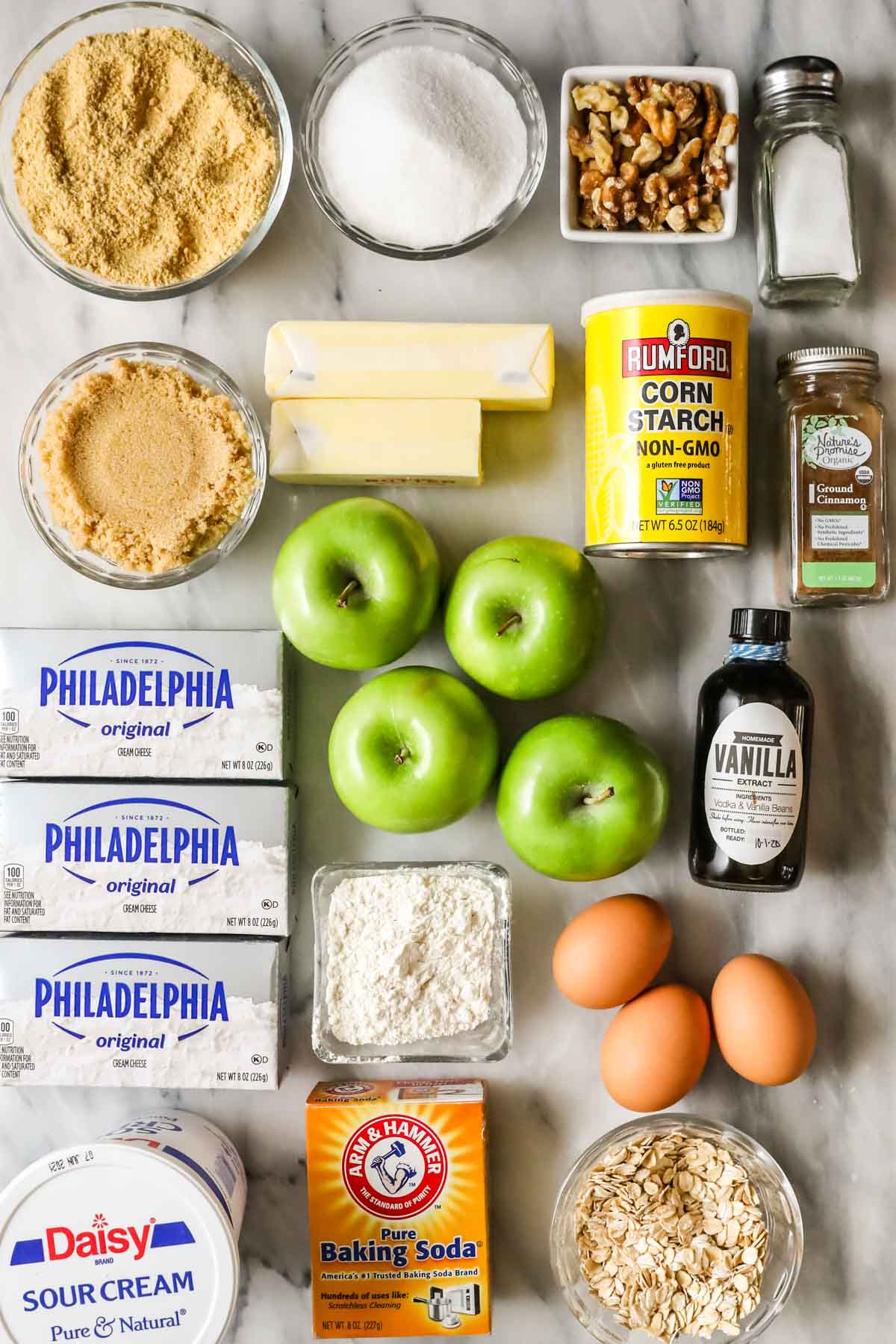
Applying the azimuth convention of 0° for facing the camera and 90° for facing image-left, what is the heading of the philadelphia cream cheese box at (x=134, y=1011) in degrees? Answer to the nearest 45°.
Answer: approximately 0°

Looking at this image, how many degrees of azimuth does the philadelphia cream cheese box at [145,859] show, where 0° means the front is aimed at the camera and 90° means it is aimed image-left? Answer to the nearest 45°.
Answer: approximately 0°

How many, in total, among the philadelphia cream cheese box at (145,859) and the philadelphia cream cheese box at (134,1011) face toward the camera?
2
